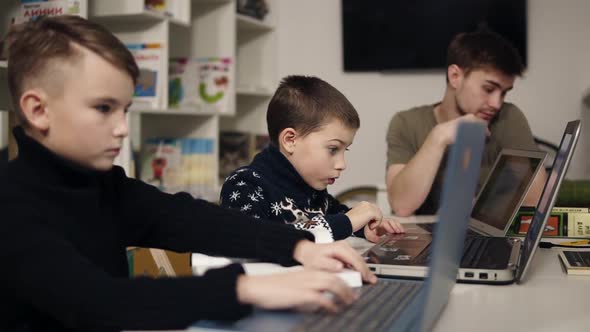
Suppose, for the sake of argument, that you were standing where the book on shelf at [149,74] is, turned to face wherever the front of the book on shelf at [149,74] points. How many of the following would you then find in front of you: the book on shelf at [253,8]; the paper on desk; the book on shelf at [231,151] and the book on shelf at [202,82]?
1

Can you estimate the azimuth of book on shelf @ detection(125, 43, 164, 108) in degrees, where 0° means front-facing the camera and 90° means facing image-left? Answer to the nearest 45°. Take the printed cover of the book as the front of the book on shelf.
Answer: approximately 0°

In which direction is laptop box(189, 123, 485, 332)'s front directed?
to the viewer's left

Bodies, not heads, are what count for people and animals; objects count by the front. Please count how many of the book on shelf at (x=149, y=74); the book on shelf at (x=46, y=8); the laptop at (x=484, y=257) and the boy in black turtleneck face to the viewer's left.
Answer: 1

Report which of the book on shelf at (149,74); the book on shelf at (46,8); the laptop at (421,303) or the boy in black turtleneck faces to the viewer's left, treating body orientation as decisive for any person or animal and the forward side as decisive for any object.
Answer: the laptop

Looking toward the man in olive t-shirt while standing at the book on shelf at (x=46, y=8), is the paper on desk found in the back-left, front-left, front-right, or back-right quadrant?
front-right

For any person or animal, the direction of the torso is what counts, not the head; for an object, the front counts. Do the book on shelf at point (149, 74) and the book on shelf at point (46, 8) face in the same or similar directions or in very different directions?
same or similar directions

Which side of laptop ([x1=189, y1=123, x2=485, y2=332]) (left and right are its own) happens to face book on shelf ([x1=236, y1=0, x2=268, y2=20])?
right

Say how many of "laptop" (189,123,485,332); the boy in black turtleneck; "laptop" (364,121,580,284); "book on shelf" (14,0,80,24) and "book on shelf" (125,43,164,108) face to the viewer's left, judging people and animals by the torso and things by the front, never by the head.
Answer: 2

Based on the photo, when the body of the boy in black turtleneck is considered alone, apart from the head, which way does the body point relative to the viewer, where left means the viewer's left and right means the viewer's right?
facing to the right of the viewer

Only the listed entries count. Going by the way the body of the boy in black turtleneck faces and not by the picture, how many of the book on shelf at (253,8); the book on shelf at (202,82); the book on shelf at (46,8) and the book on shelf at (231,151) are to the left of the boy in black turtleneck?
4

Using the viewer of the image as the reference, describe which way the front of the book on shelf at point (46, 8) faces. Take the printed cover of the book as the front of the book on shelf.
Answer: facing the viewer

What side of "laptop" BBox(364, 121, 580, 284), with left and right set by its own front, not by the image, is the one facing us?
left

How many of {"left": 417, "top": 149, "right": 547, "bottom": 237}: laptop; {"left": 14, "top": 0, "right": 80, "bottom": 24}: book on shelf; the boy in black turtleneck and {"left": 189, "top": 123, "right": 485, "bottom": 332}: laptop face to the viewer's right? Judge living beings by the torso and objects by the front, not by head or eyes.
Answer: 1

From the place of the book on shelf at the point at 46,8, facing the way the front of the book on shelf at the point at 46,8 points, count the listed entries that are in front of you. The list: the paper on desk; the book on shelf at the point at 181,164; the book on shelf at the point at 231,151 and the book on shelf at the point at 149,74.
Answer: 1

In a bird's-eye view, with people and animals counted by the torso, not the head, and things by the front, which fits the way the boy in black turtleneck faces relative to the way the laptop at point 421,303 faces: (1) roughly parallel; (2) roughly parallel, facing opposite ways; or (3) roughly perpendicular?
roughly parallel, facing opposite ways

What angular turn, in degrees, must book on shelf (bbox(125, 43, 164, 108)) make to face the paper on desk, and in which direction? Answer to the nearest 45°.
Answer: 0° — it already faces it

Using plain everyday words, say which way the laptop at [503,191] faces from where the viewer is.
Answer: facing the viewer and to the left of the viewer
